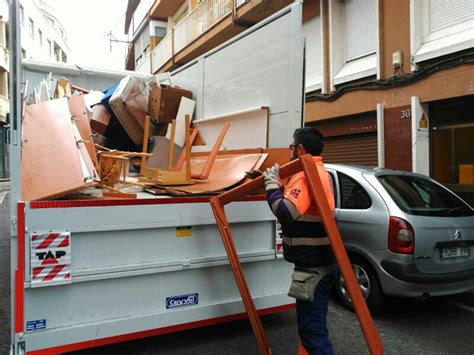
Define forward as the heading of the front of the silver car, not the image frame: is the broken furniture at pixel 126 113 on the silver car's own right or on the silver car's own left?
on the silver car's own left

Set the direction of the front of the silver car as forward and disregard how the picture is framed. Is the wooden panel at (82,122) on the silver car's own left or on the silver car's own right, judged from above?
on the silver car's own left

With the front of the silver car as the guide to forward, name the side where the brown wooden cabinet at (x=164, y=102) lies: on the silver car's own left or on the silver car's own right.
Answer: on the silver car's own left

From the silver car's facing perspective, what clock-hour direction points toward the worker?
The worker is roughly at 8 o'clock from the silver car.

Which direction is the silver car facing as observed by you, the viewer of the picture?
facing away from the viewer and to the left of the viewer

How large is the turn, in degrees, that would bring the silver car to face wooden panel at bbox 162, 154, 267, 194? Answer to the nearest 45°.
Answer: approximately 90° to its left

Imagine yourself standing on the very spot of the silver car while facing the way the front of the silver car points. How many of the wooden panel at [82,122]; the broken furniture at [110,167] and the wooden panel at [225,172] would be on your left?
3

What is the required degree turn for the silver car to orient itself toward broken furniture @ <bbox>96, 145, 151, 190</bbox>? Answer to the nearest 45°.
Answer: approximately 90° to its left

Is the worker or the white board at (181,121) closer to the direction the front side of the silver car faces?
the white board

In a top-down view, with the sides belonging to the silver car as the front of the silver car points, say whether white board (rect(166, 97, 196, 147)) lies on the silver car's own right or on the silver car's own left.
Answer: on the silver car's own left

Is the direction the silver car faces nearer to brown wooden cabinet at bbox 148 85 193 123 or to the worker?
the brown wooden cabinet
